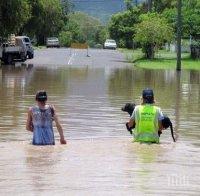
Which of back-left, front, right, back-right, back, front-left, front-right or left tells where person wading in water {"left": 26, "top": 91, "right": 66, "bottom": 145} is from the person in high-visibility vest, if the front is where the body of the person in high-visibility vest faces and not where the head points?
left

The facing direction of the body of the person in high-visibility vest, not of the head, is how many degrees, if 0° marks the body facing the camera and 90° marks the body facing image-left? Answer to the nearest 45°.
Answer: approximately 180°
